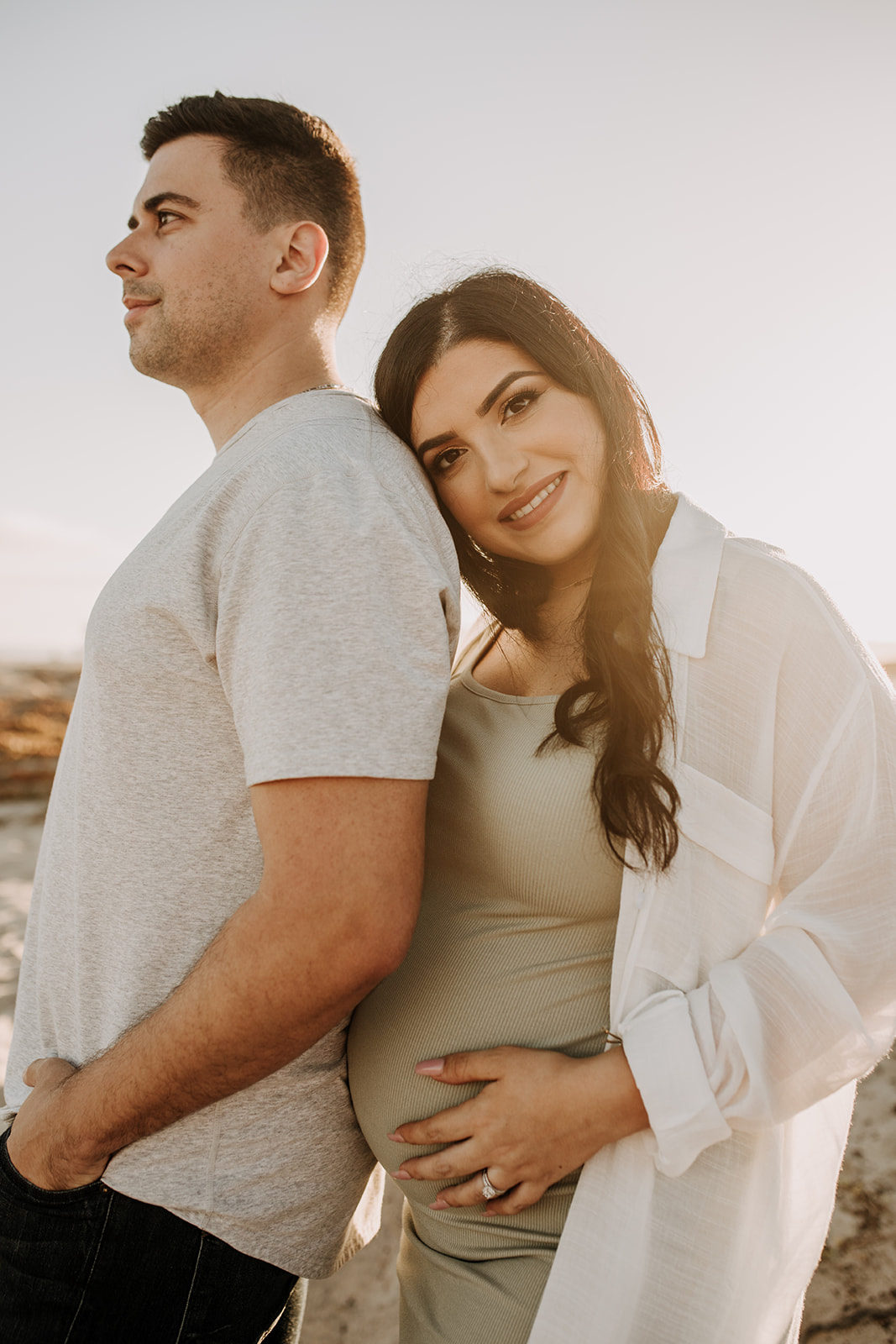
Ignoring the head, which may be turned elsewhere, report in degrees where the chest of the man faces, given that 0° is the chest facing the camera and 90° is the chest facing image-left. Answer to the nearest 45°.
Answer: approximately 90°
